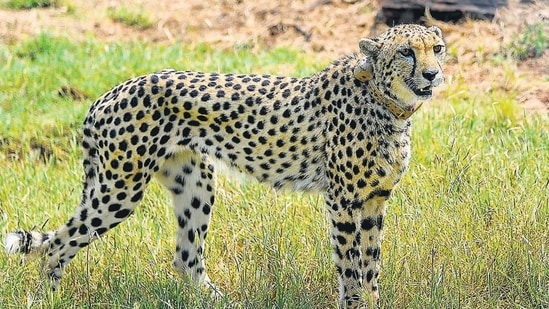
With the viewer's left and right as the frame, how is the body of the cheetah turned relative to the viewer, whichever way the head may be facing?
facing to the right of the viewer
